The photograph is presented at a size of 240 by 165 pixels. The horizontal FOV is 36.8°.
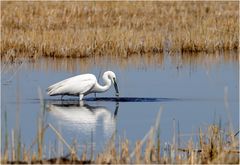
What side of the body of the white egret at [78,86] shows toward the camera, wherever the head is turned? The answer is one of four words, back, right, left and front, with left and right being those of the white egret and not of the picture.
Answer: right
